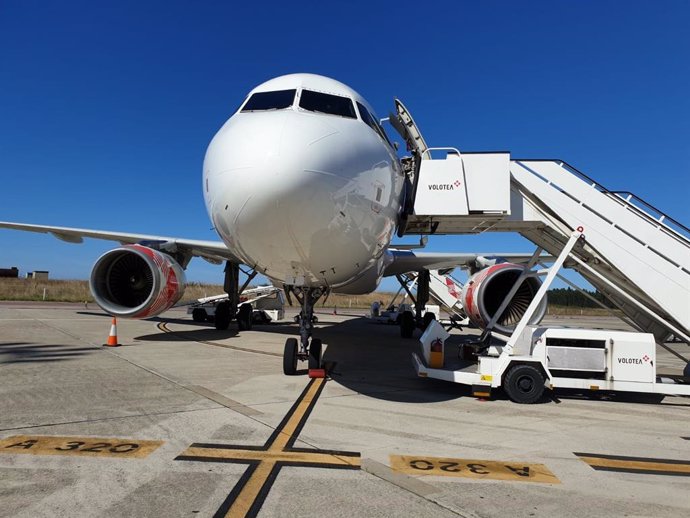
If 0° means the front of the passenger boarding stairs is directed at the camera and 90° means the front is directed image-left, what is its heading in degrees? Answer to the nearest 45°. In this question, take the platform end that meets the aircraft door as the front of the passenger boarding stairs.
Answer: approximately 90°

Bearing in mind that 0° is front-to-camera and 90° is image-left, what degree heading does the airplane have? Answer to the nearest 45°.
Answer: approximately 0°

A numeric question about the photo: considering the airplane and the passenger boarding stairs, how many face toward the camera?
1

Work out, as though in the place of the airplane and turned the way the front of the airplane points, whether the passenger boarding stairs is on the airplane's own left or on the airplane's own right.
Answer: on the airplane's own left
